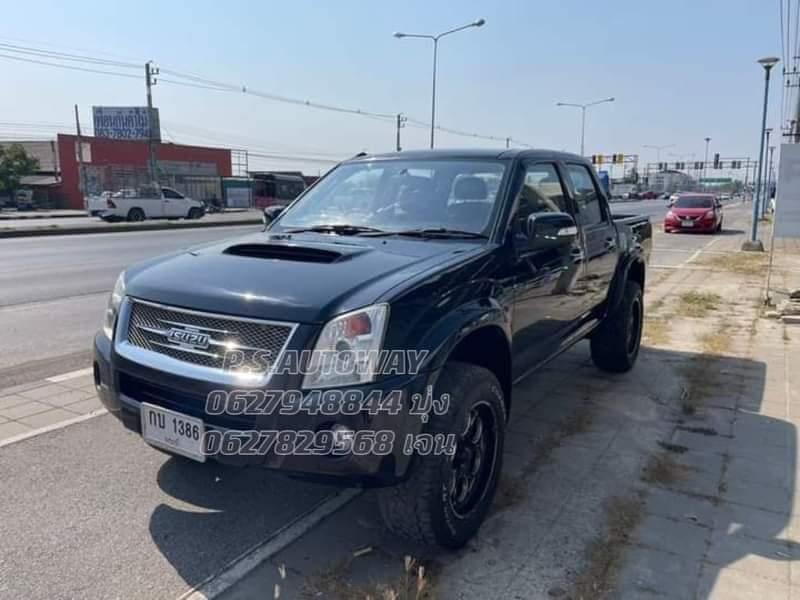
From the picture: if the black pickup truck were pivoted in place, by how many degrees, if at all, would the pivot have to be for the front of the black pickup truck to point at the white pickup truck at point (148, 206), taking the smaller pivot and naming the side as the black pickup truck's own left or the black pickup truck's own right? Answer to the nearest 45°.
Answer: approximately 135° to the black pickup truck's own right

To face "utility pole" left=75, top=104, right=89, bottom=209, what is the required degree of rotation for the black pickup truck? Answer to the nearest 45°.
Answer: approximately 90° to its right

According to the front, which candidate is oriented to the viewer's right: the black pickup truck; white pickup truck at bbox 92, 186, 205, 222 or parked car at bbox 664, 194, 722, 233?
white pickup truck at bbox 92, 186, 205, 222

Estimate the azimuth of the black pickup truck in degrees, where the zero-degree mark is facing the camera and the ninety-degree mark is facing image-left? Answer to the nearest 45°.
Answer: approximately 45°

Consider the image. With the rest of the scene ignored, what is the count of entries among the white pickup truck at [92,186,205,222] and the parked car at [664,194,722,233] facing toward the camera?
1

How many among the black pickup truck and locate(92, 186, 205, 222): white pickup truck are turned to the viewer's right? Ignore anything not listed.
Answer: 1

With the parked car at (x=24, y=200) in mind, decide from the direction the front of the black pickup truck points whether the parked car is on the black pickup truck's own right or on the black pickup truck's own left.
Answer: on the black pickup truck's own right

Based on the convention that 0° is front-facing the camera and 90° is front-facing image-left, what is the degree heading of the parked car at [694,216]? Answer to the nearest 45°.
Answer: approximately 0°

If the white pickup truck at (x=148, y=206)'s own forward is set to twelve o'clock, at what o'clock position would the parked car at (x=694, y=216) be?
the parked car at (x=694, y=216) is roughly at 1 o'clock from the white pickup truck at (x=148, y=206).

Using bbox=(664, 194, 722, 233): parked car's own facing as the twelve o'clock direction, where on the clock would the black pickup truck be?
The black pickup truck is roughly at 12 o'clock from the parked car.

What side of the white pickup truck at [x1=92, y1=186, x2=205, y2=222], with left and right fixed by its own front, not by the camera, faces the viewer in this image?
right
